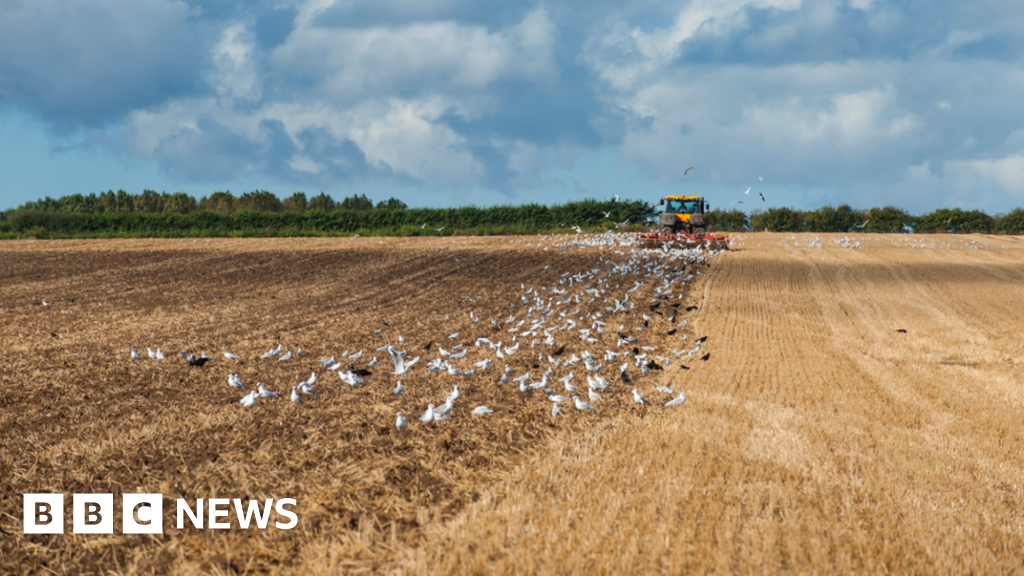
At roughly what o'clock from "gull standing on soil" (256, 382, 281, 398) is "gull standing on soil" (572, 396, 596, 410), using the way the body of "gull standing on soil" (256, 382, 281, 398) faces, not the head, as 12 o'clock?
"gull standing on soil" (572, 396, 596, 410) is roughly at 7 o'clock from "gull standing on soil" (256, 382, 281, 398).

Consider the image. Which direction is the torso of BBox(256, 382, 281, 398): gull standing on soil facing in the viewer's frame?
to the viewer's left

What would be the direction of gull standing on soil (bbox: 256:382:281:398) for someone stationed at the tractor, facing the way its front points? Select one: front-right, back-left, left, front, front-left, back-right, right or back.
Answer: back

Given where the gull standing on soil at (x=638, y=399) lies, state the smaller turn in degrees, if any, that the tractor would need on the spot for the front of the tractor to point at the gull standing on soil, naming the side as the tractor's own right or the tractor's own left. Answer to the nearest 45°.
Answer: approximately 180°

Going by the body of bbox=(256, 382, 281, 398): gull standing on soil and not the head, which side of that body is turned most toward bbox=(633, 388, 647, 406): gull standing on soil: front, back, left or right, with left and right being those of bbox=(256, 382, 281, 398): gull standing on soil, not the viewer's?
back

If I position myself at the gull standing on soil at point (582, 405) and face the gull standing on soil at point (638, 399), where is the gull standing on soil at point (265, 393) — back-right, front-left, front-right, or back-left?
back-left

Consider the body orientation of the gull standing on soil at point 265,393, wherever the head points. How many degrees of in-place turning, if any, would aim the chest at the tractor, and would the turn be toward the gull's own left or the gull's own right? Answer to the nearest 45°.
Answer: approximately 135° to the gull's own right

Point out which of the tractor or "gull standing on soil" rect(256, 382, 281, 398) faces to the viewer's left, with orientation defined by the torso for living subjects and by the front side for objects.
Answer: the gull standing on soil

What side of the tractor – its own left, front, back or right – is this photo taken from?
back

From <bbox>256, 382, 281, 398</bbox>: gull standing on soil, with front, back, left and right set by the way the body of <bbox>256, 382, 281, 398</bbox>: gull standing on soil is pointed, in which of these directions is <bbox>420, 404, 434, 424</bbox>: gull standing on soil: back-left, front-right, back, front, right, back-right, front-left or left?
back-left

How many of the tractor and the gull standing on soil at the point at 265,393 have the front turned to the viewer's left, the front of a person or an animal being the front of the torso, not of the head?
1

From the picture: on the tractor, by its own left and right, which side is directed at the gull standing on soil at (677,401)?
back

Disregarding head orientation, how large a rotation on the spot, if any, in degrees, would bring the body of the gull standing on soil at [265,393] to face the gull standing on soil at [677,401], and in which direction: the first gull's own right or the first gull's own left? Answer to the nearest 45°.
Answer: approximately 180°
